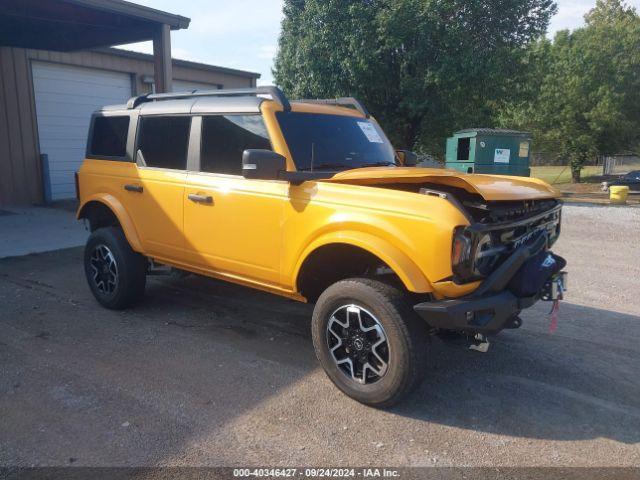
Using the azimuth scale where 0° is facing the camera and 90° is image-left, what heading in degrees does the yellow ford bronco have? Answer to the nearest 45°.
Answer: approximately 315°

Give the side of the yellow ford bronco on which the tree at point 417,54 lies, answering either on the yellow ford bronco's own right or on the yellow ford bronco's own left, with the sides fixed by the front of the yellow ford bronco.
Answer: on the yellow ford bronco's own left

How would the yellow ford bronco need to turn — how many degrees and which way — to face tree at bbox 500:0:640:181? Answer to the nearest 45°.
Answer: approximately 90° to its left

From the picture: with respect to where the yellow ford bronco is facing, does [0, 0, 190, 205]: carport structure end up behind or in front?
behind

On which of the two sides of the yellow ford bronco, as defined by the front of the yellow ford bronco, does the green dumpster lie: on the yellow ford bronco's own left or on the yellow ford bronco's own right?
on the yellow ford bronco's own left
